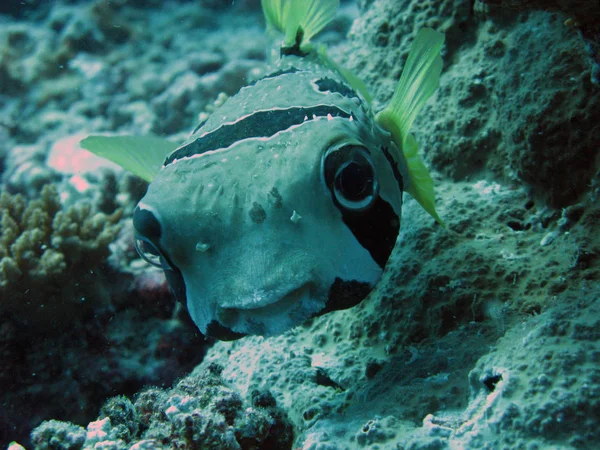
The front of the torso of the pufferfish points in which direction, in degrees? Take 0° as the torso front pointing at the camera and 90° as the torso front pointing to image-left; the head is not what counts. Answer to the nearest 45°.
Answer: approximately 0°
